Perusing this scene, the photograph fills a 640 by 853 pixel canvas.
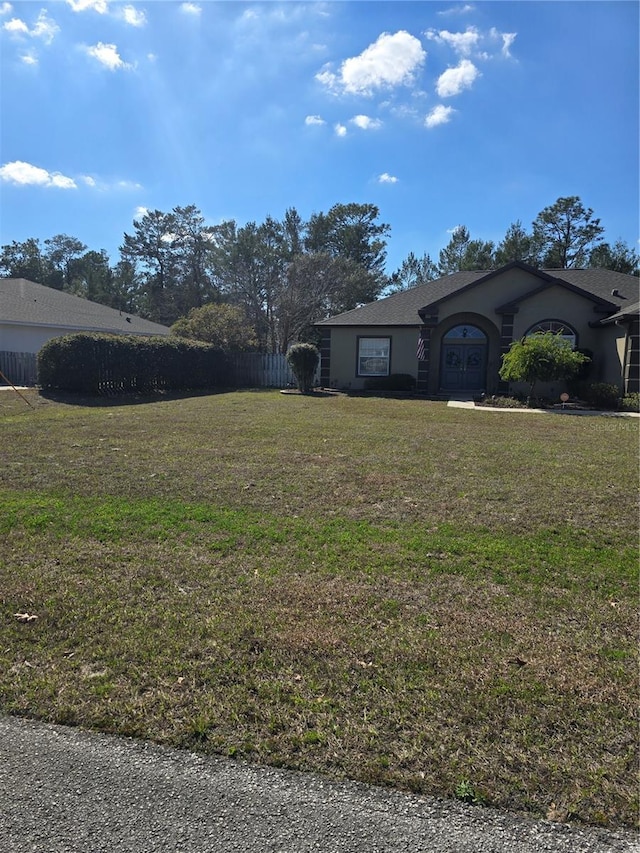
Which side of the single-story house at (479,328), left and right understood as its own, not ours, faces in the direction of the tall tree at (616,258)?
back

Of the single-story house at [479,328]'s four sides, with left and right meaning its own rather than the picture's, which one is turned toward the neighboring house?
right

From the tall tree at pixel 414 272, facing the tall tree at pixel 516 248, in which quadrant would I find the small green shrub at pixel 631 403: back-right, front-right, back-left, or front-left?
front-right

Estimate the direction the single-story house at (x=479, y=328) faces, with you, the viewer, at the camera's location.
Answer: facing the viewer

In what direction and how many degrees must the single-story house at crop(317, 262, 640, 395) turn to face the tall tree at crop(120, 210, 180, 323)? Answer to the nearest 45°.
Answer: approximately 135° to its right

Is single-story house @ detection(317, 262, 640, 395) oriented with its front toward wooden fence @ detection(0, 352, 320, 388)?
no

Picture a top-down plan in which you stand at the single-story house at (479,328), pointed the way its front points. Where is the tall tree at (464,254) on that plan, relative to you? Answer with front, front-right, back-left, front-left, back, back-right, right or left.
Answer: back

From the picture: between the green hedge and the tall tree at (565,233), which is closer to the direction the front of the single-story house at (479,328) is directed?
the green hedge

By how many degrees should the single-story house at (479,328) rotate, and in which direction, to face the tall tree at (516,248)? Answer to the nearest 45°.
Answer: approximately 180°

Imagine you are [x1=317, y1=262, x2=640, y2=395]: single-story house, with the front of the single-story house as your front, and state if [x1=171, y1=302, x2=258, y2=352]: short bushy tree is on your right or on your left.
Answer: on your right

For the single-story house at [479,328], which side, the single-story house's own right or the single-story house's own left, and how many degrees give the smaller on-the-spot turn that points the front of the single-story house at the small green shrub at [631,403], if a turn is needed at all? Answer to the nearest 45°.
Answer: approximately 45° to the single-story house's own left

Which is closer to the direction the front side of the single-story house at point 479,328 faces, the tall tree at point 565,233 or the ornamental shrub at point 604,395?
the ornamental shrub

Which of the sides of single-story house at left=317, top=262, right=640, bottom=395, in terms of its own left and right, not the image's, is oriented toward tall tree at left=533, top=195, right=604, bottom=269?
back

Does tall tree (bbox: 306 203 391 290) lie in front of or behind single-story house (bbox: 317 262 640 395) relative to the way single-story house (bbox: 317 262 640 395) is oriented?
behind

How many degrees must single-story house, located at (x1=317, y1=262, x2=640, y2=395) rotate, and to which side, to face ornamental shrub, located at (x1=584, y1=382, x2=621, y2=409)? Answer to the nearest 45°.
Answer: approximately 45° to its left
